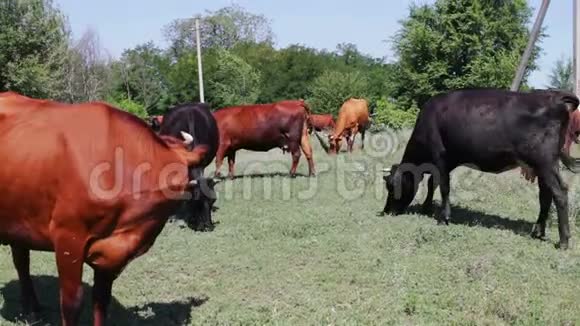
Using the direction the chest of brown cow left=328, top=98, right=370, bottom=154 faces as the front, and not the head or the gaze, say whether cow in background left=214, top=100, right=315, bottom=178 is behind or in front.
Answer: in front

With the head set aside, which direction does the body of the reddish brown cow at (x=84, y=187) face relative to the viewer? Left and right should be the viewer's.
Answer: facing the viewer and to the right of the viewer

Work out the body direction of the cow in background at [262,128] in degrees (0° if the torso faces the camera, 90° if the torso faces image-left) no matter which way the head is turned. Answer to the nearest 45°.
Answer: approximately 90°

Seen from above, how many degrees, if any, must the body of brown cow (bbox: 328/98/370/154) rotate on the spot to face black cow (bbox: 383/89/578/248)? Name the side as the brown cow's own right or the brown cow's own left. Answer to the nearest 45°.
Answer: approximately 45° to the brown cow's own left

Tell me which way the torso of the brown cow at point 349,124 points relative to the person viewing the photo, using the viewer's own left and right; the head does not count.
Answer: facing the viewer and to the left of the viewer

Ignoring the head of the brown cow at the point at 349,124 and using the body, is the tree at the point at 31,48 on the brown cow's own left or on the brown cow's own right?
on the brown cow's own right

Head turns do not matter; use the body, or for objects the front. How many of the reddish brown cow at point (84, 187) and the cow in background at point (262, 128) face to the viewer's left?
1

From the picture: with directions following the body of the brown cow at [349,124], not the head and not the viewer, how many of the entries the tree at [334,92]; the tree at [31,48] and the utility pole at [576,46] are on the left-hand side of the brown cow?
1

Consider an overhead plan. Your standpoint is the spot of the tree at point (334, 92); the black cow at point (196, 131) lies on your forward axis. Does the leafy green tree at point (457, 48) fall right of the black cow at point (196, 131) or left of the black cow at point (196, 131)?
left

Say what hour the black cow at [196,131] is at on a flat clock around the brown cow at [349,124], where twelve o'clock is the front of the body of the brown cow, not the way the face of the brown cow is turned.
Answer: The black cow is roughly at 11 o'clock from the brown cow.

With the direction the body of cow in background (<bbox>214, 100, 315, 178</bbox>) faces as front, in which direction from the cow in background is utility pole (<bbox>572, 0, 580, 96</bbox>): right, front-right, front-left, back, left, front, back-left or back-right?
back

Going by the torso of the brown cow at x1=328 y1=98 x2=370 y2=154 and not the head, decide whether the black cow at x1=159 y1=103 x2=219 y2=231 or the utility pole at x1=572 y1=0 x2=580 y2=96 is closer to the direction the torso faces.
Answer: the black cow
